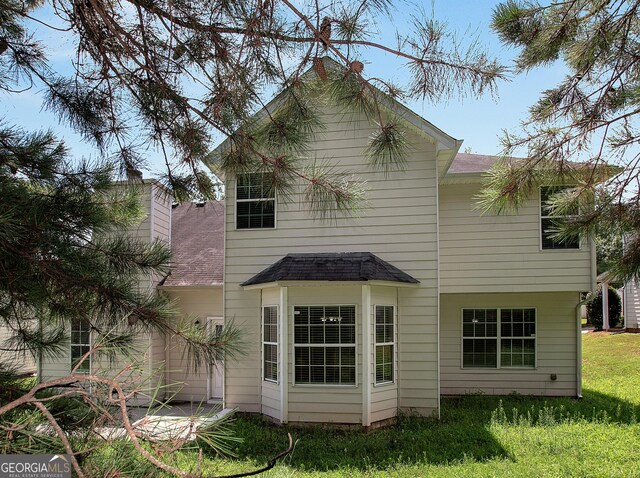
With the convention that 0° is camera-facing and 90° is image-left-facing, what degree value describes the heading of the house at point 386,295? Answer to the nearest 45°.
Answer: approximately 180°
